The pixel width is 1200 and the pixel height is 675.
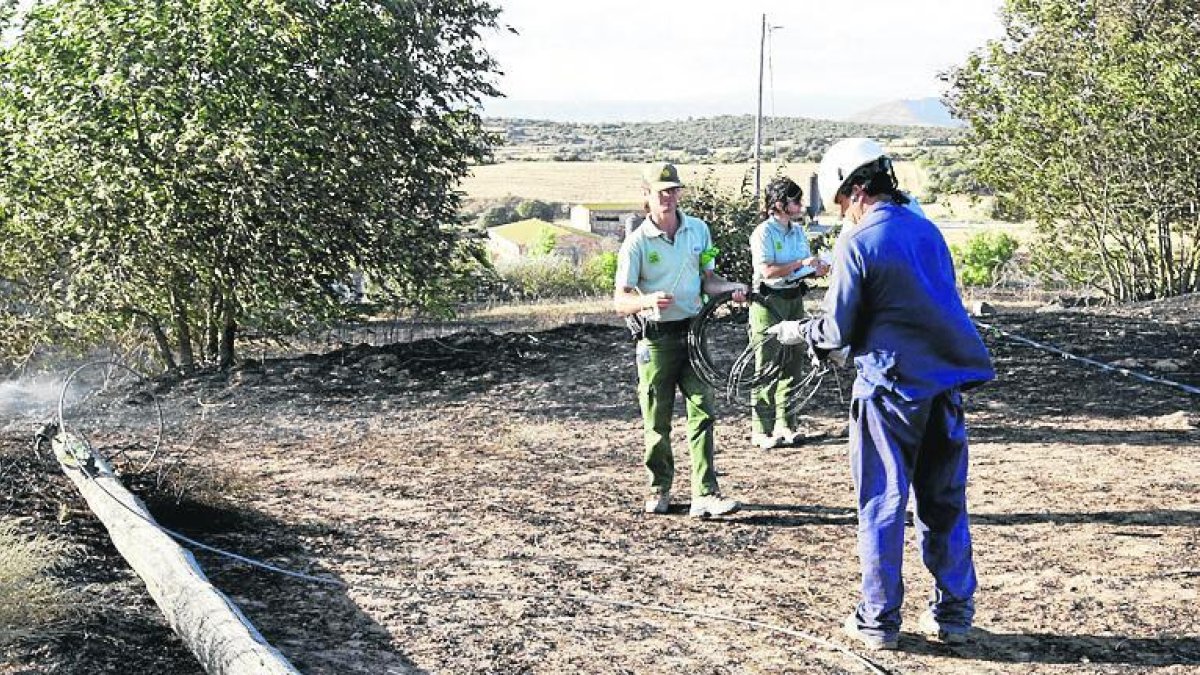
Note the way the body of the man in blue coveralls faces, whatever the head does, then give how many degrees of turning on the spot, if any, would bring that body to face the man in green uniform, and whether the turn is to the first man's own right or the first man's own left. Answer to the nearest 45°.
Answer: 0° — they already face them

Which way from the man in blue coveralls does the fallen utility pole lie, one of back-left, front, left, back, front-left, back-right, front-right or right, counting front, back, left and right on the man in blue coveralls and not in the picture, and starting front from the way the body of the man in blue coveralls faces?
front-left

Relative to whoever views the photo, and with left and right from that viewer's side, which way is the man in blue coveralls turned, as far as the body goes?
facing away from the viewer and to the left of the viewer

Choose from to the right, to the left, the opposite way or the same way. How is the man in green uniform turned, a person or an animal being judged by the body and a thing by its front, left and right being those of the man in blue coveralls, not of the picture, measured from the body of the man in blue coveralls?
the opposite way

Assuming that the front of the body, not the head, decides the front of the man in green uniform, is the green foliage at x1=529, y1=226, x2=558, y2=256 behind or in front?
behind

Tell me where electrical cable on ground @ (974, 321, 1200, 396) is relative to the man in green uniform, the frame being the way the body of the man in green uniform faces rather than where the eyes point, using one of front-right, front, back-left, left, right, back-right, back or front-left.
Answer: left

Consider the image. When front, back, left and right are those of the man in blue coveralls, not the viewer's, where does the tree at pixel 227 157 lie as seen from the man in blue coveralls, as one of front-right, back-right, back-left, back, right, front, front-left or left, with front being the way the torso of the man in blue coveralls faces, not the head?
front

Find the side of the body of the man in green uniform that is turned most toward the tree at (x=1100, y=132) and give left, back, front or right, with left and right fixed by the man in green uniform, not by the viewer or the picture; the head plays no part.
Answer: left

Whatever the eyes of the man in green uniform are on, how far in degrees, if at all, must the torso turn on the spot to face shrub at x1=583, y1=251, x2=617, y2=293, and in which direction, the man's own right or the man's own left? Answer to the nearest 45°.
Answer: approximately 135° to the man's own left

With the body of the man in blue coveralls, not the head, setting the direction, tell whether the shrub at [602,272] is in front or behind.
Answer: in front

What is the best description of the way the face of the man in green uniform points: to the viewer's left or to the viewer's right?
to the viewer's right

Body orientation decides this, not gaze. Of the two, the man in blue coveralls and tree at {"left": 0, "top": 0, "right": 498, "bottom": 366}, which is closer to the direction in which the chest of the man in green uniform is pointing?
the man in blue coveralls

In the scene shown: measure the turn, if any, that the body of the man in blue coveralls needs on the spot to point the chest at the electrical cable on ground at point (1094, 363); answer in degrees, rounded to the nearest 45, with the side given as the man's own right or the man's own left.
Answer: approximately 45° to the man's own right

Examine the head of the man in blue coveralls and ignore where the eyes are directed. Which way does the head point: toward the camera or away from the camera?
away from the camera

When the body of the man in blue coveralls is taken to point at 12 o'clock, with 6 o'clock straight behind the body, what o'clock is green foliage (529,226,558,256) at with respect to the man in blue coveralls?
The green foliage is roughly at 1 o'clock from the man in blue coveralls.
